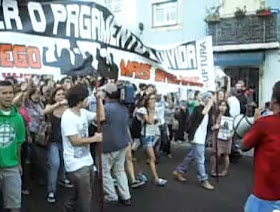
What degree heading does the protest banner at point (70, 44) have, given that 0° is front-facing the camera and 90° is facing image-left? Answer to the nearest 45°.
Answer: approximately 315°

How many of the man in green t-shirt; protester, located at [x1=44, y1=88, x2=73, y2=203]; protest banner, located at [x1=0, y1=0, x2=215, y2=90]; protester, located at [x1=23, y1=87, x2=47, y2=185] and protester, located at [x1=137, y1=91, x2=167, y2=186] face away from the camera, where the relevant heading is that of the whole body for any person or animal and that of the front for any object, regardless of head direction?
0

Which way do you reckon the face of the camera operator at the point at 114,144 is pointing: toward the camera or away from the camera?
away from the camera

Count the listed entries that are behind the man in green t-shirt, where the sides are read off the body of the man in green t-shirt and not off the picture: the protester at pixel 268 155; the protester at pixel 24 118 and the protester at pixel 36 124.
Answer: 2

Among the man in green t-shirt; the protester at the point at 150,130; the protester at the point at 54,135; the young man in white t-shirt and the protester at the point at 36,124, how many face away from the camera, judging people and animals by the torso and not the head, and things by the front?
0

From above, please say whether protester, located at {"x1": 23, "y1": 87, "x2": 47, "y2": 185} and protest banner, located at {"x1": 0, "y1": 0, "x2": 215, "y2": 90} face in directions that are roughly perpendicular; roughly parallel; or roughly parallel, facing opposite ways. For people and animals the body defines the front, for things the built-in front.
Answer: roughly parallel

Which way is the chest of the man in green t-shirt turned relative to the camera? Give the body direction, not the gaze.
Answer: toward the camera

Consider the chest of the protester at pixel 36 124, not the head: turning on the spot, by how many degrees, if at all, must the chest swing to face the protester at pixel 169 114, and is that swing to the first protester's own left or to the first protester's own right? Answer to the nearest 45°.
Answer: approximately 90° to the first protester's own left

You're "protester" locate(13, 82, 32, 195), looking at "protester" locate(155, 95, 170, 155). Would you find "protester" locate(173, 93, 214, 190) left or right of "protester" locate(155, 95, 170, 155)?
right

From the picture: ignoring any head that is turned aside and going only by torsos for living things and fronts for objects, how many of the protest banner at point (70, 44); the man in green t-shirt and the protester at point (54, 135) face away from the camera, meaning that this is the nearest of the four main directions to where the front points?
0

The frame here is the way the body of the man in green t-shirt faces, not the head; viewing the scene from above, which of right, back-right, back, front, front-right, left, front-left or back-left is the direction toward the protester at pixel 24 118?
back
